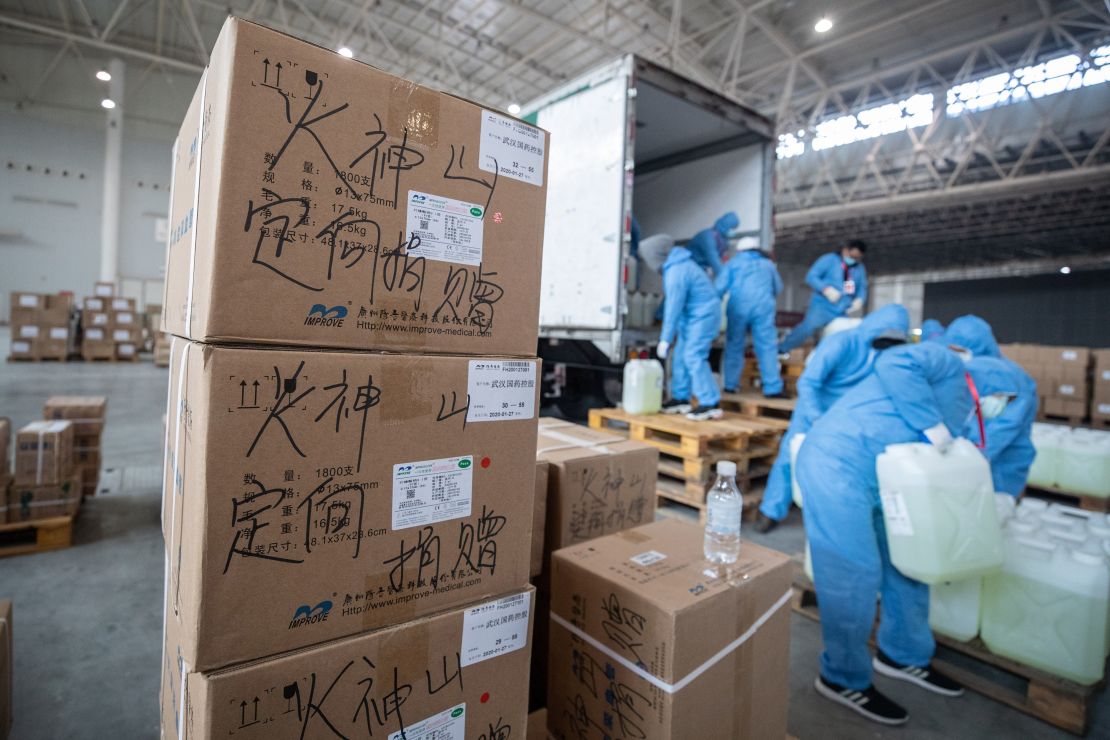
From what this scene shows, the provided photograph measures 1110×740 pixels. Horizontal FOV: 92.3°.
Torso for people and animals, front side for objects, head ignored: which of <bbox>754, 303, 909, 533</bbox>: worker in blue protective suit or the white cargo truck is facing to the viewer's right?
the worker in blue protective suit

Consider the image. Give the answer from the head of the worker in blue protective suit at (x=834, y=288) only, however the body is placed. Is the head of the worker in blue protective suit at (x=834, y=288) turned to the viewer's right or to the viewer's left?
to the viewer's left

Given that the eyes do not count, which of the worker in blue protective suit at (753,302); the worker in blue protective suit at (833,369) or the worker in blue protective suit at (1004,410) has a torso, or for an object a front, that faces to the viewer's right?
the worker in blue protective suit at (833,369)

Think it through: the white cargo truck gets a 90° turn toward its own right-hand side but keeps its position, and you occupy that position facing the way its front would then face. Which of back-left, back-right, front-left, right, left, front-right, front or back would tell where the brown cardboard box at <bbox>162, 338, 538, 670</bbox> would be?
back-right

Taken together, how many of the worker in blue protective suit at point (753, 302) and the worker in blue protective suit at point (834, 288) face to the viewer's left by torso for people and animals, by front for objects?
0

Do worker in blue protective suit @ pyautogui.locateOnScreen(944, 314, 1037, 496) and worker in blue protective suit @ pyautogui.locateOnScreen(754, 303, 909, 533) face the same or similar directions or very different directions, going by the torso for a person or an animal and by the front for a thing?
very different directions

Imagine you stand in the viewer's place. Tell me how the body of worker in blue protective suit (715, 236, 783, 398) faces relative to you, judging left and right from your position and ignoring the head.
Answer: facing away from the viewer

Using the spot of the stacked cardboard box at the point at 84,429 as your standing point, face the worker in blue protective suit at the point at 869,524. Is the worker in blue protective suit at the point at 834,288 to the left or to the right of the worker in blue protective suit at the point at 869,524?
left

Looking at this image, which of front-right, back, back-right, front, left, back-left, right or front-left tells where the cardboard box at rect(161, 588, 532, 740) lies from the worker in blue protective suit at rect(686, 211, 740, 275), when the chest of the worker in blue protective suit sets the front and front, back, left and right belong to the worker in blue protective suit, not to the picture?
right

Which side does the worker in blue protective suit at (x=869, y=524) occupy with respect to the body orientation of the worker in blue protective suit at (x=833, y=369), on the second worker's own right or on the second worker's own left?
on the second worker's own right

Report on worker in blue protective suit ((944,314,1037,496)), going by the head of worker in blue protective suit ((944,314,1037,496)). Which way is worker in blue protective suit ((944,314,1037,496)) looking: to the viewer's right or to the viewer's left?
to the viewer's left

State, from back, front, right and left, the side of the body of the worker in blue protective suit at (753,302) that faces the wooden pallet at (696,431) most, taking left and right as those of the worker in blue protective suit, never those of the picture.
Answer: back

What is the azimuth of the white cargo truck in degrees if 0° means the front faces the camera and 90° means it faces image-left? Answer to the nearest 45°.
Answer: approximately 135°

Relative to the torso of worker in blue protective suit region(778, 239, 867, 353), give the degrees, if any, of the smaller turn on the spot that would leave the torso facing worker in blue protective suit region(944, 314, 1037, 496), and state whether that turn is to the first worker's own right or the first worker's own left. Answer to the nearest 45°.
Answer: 0° — they already face them

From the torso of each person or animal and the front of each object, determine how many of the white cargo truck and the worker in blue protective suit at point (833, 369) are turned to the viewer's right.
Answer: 1

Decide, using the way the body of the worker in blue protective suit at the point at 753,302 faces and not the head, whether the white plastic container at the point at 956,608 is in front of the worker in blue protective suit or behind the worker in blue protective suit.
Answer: behind
